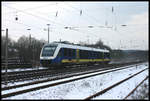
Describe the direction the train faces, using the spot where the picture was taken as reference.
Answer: facing the viewer and to the left of the viewer
